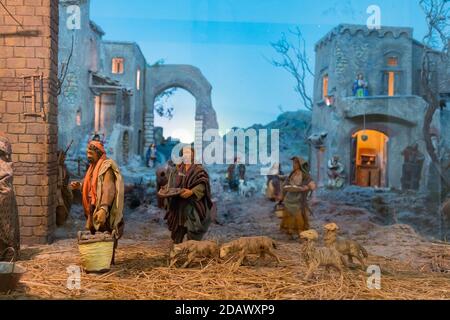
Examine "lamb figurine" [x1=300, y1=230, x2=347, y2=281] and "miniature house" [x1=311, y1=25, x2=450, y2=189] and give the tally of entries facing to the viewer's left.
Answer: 1

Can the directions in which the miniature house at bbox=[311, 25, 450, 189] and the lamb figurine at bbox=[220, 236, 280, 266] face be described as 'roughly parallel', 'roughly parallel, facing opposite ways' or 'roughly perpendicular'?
roughly perpendicular

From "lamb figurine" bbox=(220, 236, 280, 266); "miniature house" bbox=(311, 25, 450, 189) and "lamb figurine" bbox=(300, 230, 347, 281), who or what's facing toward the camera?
the miniature house

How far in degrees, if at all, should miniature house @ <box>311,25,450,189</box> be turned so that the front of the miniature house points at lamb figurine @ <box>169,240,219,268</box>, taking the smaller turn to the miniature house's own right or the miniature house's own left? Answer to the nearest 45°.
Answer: approximately 45° to the miniature house's own right

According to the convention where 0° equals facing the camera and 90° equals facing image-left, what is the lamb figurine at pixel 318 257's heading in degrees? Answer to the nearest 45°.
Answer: approximately 90°

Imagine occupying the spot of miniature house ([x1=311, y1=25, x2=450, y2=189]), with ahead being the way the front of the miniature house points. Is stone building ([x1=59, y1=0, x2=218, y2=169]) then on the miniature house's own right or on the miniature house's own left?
on the miniature house's own right

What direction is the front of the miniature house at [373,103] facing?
toward the camera

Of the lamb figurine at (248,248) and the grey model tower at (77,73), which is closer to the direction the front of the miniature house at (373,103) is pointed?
the lamb figurine

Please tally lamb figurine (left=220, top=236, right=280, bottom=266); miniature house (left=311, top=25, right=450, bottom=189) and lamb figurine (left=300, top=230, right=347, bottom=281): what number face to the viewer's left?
2

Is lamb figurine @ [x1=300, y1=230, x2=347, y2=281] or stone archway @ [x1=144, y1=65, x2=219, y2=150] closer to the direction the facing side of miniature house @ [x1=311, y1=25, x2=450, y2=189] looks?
the lamb figurine

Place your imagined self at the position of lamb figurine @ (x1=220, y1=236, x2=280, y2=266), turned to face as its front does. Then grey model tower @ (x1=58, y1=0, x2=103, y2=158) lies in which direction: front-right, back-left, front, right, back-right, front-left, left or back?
front-right

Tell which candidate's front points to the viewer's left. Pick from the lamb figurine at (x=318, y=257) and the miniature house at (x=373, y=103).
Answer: the lamb figurine
